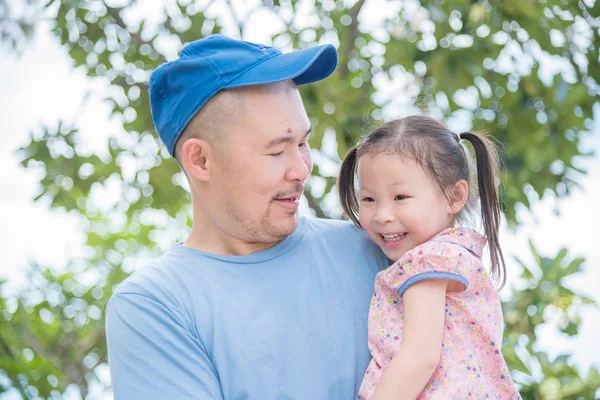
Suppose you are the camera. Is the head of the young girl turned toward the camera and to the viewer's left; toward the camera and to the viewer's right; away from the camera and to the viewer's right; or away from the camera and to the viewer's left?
toward the camera and to the viewer's left

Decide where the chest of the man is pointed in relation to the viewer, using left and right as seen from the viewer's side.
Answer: facing the viewer and to the right of the viewer

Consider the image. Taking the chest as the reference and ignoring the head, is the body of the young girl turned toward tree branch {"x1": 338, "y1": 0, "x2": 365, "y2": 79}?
no

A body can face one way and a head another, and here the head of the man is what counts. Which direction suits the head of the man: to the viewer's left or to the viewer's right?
to the viewer's right

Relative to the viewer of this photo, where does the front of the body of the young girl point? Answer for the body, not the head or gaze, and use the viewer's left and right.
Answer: facing to the left of the viewer
